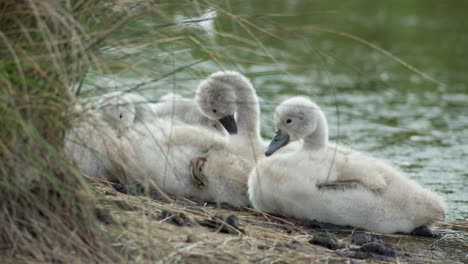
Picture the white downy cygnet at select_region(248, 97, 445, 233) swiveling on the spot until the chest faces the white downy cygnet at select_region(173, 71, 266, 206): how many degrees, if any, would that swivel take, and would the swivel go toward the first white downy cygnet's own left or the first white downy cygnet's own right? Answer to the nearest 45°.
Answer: approximately 45° to the first white downy cygnet's own right

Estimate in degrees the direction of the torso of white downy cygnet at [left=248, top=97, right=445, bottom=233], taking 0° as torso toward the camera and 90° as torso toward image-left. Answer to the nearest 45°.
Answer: approximately 90°

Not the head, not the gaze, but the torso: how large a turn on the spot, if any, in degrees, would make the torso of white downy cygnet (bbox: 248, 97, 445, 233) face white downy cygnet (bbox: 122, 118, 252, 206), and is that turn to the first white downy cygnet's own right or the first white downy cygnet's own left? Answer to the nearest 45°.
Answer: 0° — it already faces it
